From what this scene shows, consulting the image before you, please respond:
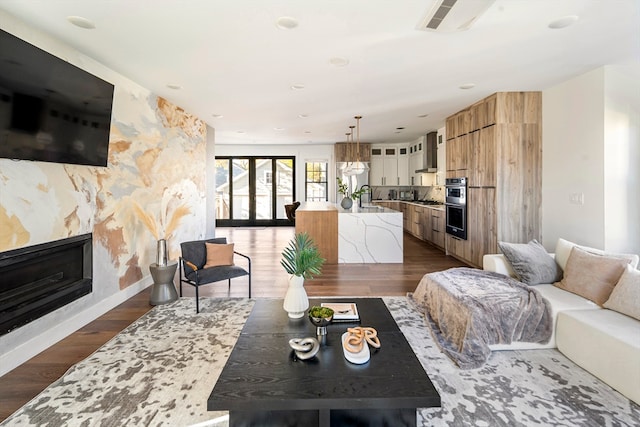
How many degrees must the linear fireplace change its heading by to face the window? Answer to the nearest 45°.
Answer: approximately 90° to its left

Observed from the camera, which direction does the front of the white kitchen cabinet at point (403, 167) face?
facing the viewer

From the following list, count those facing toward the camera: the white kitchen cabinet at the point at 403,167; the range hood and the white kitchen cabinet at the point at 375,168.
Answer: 2

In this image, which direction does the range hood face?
to the viewer's left

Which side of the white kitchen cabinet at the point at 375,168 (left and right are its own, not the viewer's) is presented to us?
front

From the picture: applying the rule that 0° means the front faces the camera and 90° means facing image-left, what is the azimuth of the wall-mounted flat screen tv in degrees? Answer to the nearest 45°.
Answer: approximately 315°

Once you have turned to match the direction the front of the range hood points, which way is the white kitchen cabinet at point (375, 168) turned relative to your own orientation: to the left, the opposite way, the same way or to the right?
to the left

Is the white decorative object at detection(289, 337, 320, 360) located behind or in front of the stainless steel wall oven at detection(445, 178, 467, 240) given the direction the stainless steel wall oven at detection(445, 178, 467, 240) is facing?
in front

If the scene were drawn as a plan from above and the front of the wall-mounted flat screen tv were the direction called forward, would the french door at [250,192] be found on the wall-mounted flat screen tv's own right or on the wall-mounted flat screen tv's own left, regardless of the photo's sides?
on the wall-mounted flat screen tv's own left

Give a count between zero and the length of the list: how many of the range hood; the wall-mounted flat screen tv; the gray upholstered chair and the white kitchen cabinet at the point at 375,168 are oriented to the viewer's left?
1

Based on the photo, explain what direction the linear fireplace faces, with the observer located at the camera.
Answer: facing the viewer and to the right of the viewer
